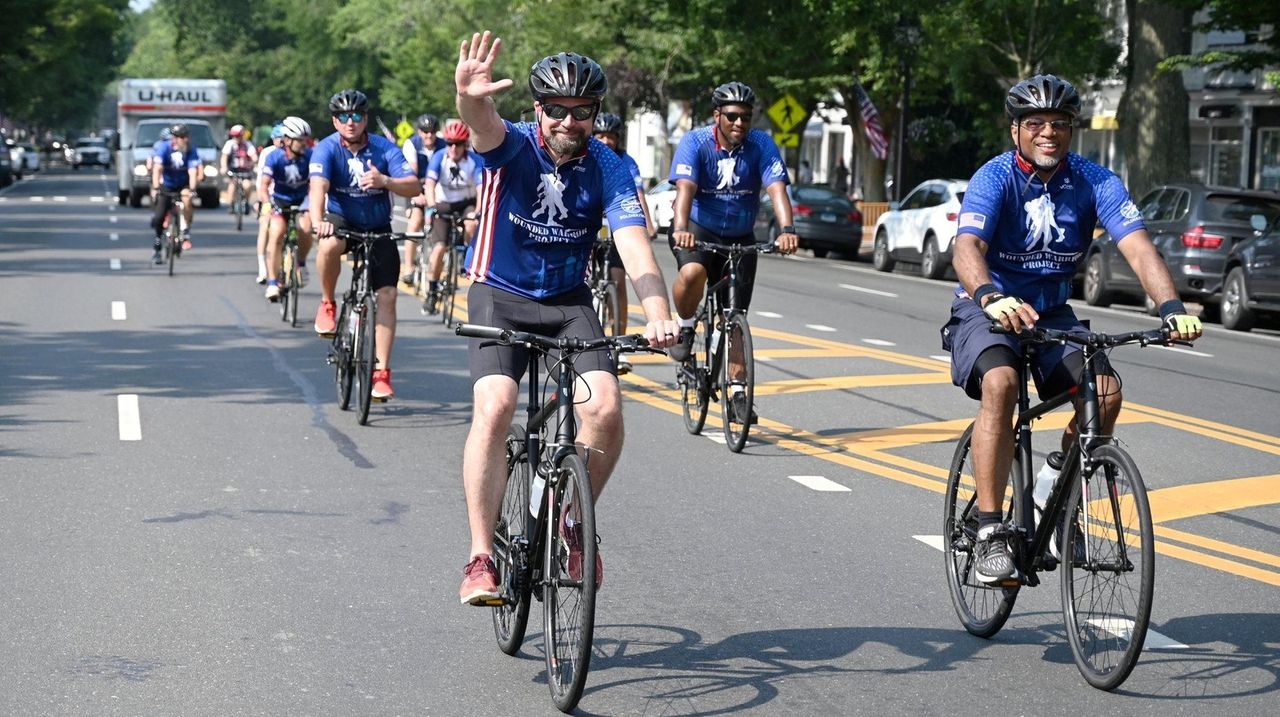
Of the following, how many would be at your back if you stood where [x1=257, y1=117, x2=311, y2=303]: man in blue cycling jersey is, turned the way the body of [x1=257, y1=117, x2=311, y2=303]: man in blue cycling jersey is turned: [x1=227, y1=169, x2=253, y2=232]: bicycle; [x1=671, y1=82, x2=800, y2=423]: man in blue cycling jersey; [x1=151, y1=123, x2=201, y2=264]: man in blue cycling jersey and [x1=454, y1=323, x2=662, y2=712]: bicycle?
2

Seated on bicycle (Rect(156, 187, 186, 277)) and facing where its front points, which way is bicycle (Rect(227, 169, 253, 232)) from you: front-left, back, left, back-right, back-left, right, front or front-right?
back

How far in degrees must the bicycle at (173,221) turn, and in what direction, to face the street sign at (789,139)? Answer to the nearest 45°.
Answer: approximately 135° to its left

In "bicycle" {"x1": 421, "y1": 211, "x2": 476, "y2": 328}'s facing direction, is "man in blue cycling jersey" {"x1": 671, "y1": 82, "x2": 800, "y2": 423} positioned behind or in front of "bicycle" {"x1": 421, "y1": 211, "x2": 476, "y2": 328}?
in front

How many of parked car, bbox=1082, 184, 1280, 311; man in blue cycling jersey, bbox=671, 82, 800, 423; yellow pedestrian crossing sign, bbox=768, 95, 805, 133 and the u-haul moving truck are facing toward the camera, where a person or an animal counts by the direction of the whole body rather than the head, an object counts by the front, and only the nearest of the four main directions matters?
3

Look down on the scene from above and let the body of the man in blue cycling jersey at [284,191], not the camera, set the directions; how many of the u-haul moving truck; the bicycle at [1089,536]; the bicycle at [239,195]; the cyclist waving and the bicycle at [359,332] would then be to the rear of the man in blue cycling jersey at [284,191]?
2

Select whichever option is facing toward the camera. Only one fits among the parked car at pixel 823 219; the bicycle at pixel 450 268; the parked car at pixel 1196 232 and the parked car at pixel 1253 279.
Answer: the bicycle

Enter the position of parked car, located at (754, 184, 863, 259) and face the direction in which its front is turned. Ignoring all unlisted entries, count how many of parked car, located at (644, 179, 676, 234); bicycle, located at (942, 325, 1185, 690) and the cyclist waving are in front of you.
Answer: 1
